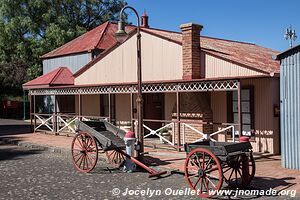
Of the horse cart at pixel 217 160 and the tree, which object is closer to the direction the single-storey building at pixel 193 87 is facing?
the horse cart

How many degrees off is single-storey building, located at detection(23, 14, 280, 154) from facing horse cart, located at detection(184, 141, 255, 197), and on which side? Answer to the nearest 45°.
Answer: approximately 45° to its left

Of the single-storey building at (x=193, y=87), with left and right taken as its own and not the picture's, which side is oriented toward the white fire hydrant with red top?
front

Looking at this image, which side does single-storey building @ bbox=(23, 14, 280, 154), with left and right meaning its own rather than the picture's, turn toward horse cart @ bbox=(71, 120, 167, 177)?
front

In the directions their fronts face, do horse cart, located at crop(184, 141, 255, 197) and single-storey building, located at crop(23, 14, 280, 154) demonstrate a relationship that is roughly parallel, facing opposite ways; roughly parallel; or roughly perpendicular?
roughly perpendicular

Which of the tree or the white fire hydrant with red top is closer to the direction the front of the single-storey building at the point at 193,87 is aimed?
the white fire hydrant with red top

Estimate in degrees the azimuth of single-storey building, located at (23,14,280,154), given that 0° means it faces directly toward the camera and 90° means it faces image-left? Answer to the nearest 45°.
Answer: approximately 45°
